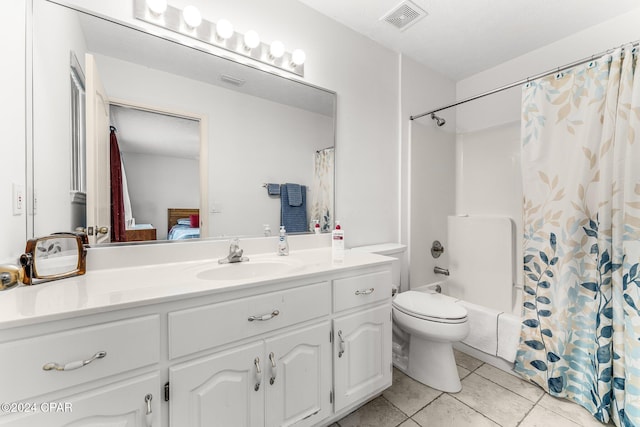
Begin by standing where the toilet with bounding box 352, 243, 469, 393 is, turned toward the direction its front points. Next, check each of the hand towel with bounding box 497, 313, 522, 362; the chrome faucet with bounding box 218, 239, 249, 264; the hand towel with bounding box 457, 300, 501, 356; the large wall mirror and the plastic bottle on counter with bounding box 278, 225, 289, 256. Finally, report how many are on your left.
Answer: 2

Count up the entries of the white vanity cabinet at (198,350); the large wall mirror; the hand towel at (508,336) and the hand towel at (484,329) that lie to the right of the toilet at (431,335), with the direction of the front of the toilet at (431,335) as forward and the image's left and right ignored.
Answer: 2

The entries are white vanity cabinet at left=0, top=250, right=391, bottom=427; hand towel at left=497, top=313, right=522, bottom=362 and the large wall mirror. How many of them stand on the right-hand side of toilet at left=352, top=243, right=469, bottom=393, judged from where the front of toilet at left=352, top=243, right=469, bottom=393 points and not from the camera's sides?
2

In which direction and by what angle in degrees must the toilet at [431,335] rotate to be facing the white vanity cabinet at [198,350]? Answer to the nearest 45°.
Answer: approximately 90° to its right

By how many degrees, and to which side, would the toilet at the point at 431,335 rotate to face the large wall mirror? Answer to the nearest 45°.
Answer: approximately 90° to its right

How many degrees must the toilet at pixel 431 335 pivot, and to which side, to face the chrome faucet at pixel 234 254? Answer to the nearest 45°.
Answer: approximately 90° to its right

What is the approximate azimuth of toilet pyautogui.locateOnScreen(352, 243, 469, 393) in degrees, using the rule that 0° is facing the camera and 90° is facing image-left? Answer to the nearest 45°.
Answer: approximately 315°

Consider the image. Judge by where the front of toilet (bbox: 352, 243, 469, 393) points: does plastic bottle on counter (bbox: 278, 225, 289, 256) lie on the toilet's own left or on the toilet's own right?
on the toilet's own right
